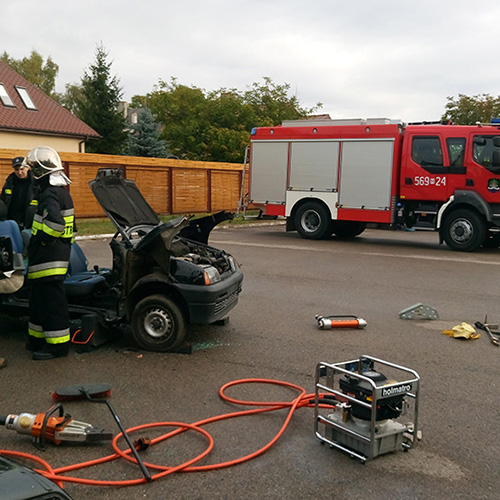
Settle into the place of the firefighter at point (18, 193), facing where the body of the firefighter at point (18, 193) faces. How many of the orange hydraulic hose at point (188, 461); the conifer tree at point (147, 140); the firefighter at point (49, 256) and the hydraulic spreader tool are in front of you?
3

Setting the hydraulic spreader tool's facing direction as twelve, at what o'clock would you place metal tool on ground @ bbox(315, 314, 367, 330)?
The metal tool on ground is roughly at 11 o'clock from the hydraulic spreader tool.

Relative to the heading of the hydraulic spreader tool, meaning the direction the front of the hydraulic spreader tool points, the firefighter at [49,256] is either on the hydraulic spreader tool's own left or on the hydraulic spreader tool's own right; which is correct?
on the hydraulic spreader tool's own left

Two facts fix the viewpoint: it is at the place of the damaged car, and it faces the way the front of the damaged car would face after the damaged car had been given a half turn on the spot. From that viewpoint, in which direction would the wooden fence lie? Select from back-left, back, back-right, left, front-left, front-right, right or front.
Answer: front-right

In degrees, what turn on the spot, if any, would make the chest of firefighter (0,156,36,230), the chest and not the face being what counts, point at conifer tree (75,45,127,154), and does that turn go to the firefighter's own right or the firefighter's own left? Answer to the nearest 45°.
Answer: approximately 180°

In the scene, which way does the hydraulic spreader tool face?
to the viewer's right

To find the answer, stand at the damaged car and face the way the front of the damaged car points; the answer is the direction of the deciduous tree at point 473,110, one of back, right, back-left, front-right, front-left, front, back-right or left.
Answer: left

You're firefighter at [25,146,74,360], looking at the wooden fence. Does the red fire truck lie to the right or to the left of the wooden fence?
right

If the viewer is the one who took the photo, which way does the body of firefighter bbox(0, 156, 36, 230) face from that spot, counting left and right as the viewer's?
facing the viewer

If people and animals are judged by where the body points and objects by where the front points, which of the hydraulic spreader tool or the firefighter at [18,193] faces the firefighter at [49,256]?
the firefighter at [18,193]

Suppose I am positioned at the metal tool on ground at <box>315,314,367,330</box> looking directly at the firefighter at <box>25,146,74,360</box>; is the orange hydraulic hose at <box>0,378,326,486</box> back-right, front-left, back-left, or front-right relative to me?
front-left

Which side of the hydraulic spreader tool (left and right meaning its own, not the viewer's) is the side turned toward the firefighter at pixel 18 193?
left
